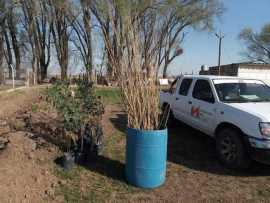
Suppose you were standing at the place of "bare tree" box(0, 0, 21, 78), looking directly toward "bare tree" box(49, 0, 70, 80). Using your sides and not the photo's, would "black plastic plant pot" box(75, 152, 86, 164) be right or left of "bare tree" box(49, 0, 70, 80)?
right

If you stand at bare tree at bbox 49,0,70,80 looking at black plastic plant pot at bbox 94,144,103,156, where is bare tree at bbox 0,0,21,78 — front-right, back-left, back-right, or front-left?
back-right

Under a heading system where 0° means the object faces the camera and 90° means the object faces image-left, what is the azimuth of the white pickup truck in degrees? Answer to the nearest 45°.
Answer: approximately 315°

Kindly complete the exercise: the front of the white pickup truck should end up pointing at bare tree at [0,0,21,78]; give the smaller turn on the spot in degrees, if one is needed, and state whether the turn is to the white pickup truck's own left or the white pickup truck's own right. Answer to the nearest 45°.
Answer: approximately 180°

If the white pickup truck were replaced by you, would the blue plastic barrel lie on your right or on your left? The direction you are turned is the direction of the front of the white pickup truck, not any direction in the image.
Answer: on your right

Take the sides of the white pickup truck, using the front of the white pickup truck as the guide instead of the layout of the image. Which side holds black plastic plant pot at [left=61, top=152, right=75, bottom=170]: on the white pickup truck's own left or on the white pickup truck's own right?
on the white pickup truck's own right

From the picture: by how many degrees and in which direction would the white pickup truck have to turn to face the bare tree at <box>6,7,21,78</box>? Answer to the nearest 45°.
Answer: approximately 180°

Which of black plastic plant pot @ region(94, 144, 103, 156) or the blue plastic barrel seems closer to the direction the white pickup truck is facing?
the blue plastic barrel
